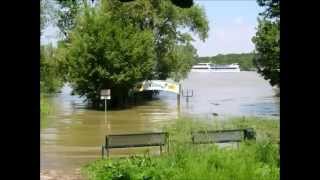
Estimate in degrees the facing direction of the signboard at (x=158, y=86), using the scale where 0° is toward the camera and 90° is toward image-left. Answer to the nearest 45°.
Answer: approximately 0°

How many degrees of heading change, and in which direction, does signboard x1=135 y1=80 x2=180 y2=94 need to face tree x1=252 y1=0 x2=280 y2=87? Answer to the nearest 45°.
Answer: approximately 45° to its left

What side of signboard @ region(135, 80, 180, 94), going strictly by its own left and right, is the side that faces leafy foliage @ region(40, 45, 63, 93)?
right
